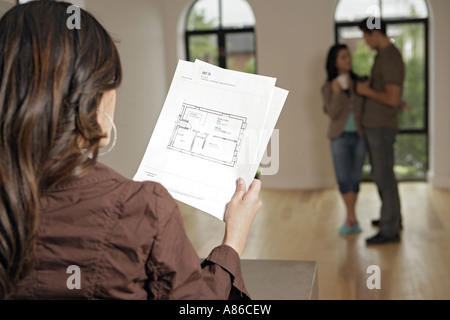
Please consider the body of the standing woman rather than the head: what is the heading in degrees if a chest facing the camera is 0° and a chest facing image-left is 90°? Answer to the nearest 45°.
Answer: approximately 315°

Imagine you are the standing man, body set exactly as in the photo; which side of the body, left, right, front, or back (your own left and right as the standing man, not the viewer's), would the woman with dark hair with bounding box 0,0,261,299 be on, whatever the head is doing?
left

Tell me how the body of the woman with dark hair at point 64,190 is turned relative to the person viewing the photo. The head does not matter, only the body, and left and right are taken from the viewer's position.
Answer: facing away from the viewer and to the right of the viewer

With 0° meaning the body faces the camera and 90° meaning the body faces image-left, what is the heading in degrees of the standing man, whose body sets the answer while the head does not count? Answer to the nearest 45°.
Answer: approximately 90°

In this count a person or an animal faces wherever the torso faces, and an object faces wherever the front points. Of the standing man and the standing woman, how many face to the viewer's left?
1

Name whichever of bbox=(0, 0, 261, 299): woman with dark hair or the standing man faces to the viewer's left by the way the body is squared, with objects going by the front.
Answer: the standing man

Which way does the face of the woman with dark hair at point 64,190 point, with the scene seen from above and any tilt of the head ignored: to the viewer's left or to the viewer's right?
to the viewer's right

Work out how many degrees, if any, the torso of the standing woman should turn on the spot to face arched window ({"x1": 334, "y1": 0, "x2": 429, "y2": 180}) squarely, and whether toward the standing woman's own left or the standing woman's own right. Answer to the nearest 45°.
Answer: approximately 135° to the standing woman's own left

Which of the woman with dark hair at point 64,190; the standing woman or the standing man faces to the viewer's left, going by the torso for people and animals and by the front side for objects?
the standing man

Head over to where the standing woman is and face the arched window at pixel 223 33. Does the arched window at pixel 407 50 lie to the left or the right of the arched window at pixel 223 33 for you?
right

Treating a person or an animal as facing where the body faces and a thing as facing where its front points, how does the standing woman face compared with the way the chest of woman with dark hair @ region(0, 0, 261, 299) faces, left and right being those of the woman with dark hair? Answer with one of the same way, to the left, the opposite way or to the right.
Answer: to the right
